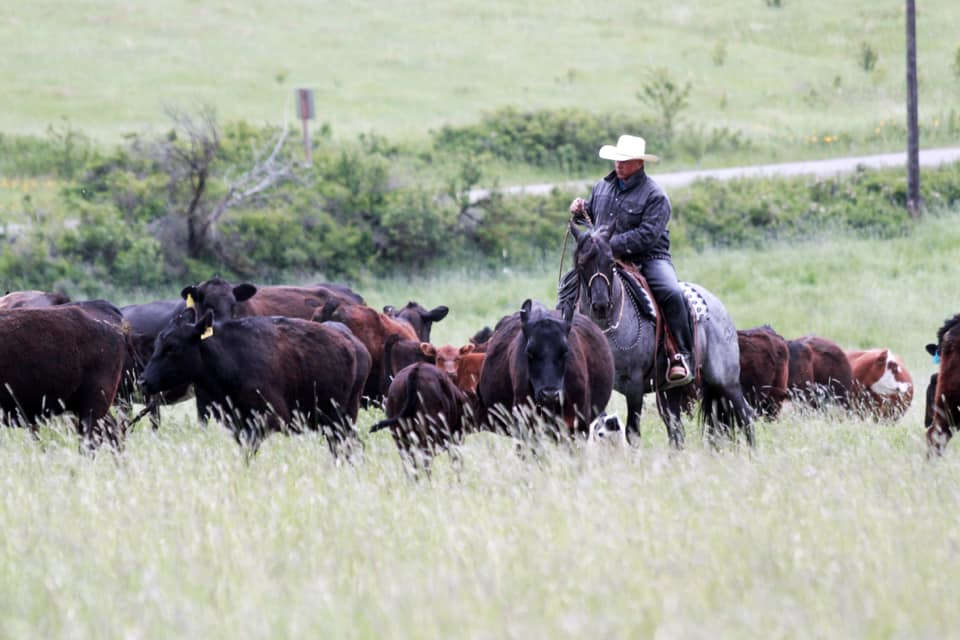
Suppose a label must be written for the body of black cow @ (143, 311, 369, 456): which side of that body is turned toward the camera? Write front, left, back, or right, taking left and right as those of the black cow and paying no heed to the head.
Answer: left

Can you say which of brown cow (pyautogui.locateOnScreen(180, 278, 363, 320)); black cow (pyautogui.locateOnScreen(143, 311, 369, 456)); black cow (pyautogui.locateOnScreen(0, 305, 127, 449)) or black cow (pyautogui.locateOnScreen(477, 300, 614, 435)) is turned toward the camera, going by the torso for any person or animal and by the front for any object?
black cow (pyautogui.locateOnScreen(477, 300, 614, 435))

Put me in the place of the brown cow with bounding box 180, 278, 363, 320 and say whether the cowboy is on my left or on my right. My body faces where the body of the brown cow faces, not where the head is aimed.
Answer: on my left

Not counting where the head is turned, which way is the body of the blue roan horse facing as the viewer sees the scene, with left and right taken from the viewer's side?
facing the viewer and to the left of the viewer

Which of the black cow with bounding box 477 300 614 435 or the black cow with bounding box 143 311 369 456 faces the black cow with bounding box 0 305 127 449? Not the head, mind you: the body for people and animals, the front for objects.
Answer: the black cow with bounding box 143 311 369 456

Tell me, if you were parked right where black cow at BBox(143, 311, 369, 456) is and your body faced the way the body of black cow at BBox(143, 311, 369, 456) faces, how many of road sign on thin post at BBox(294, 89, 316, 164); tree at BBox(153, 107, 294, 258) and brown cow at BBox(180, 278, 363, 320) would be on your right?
3

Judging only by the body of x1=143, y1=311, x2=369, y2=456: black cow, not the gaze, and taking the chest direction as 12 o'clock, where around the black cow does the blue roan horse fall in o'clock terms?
The blue roan horse is roughly at 6 o'clock from the black cow.

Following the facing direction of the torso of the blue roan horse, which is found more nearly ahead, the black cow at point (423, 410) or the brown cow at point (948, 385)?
the black cow

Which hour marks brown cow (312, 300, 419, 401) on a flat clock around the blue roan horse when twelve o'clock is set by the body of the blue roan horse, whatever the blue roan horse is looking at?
The brown cow is roughly at 3 o'clock from the blue roan horse.

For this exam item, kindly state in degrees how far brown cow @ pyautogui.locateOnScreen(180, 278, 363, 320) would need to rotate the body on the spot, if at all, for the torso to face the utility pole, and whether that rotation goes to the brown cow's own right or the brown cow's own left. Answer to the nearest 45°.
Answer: approximately 135° to the brown cow's own right

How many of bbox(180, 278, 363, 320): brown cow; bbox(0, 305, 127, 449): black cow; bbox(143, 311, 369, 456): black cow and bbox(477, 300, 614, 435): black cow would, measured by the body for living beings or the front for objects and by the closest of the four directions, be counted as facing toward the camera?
1

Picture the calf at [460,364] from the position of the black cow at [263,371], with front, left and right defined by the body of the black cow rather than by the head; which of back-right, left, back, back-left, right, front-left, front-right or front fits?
back-right

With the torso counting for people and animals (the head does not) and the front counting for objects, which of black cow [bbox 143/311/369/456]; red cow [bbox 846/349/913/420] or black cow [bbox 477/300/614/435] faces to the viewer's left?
black cow [bbox 143/311/369/456]

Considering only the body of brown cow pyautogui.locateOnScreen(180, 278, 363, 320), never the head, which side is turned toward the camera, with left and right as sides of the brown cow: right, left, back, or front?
left

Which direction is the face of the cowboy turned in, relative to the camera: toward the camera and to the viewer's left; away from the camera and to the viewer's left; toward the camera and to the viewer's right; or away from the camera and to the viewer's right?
toward the camera and to the viewer's left
